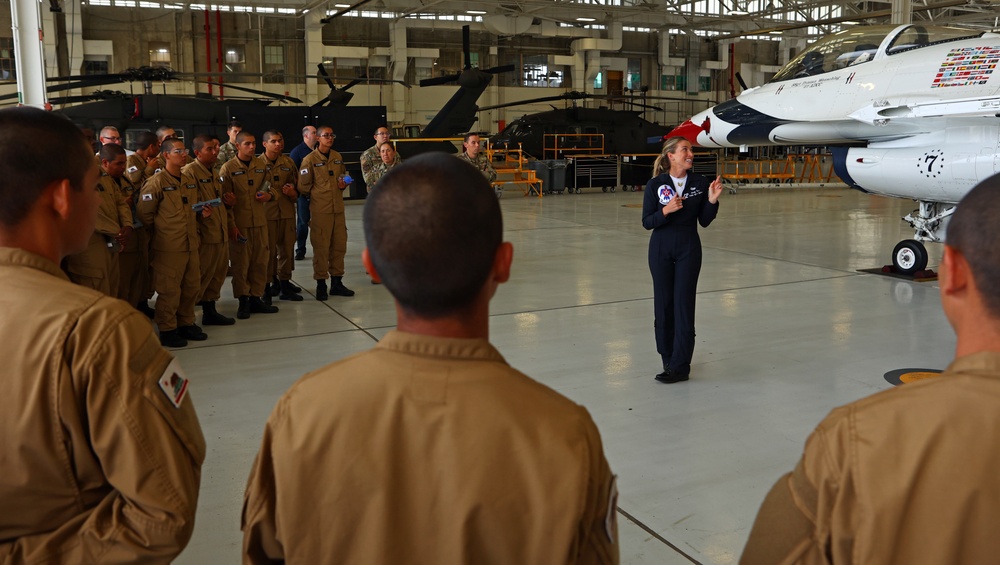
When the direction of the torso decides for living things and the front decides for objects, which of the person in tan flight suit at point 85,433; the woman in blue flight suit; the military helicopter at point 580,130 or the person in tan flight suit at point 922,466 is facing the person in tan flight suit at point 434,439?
the woman in blue flight suit

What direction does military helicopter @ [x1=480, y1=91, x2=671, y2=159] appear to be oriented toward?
to the viewer's left

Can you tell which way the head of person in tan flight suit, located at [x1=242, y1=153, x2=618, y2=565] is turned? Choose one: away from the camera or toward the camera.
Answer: away from the camera

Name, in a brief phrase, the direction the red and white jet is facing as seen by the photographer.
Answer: facing to the left of the viewer

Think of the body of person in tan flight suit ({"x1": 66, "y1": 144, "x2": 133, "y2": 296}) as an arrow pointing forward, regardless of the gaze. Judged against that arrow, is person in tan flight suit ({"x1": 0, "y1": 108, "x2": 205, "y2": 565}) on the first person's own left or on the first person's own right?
on the first person's own right

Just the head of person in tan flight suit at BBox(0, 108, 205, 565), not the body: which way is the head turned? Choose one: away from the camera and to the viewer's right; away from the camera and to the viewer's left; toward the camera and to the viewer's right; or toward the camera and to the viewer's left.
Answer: away from the camera and to the viewer's right

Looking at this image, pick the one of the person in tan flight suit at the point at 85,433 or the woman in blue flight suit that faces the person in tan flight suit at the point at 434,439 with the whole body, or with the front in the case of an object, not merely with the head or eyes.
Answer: the woman in blue flight suit

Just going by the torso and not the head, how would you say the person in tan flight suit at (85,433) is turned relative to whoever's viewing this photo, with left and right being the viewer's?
facing away from the viewer and to the right of the viewer

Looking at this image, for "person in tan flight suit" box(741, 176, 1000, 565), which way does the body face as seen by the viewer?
away from the camera

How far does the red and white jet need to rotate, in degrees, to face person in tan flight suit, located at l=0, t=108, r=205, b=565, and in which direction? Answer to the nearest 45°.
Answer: approximately 90° to its left

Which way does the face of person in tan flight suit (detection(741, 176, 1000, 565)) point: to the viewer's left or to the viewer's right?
to the viewer's left

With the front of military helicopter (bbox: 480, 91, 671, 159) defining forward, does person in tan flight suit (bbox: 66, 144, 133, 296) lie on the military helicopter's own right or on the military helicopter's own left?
on the military helicopter's own left

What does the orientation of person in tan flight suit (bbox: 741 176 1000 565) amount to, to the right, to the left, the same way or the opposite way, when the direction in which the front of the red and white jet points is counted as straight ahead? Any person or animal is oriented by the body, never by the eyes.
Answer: to the right

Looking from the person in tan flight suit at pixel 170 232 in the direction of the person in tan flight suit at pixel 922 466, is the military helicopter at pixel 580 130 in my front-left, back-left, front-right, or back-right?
back-left

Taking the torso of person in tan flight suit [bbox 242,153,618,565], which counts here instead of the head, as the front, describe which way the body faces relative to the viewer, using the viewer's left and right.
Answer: facing away from the viewer
